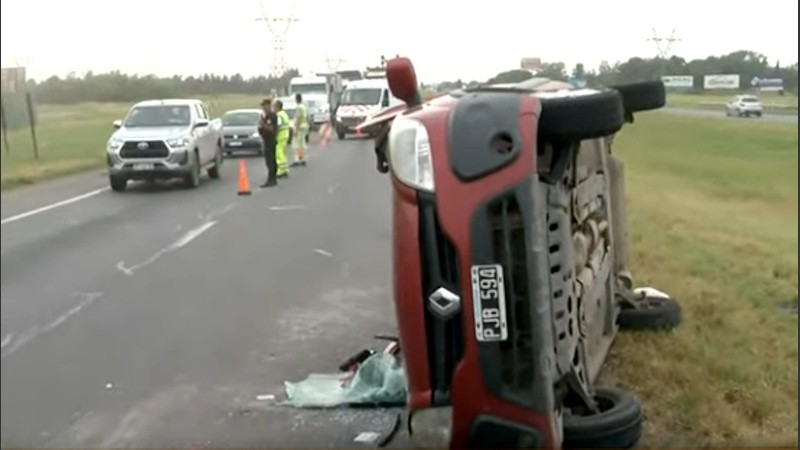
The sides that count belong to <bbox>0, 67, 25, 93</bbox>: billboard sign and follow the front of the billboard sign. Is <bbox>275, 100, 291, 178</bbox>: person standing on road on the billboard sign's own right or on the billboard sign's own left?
on the billboard sign's own left

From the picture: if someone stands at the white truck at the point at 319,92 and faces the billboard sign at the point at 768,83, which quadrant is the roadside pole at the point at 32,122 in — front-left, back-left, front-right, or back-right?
back-right

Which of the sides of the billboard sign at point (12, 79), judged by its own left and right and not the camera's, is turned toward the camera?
front

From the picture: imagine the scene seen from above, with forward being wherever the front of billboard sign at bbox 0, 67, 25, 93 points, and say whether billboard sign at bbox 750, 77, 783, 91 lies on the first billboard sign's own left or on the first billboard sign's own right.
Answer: on the first billboard sign's own left
